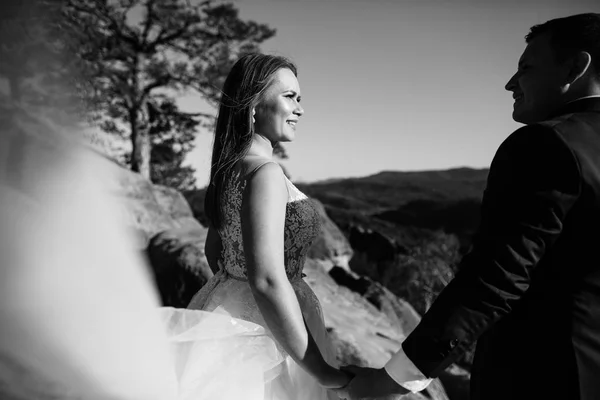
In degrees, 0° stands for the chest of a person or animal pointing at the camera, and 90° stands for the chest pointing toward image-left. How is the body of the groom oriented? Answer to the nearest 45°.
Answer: approximately 135°

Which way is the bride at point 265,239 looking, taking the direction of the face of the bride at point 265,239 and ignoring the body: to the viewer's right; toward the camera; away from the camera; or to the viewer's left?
to the viewer's right

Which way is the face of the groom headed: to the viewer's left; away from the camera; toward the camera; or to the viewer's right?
to the viewer's left

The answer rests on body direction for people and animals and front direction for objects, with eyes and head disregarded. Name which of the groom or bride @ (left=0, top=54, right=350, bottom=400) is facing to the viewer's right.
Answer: the bride

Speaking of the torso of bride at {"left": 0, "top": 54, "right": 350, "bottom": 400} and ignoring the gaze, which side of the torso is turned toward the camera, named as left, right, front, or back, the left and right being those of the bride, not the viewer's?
right

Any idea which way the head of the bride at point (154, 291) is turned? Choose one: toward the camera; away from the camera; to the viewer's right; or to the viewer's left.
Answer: to the viewer's right

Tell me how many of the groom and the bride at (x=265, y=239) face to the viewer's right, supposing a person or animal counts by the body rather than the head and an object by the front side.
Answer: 1

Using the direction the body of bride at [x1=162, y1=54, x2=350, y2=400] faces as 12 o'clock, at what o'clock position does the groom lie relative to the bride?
The groom is roughly at 1 o'clock from the bride.

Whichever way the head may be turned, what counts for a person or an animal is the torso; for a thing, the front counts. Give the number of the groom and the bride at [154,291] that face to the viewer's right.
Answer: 1
